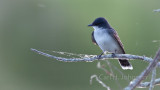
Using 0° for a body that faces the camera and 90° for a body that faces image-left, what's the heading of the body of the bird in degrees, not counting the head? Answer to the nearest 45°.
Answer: approximately 45°
